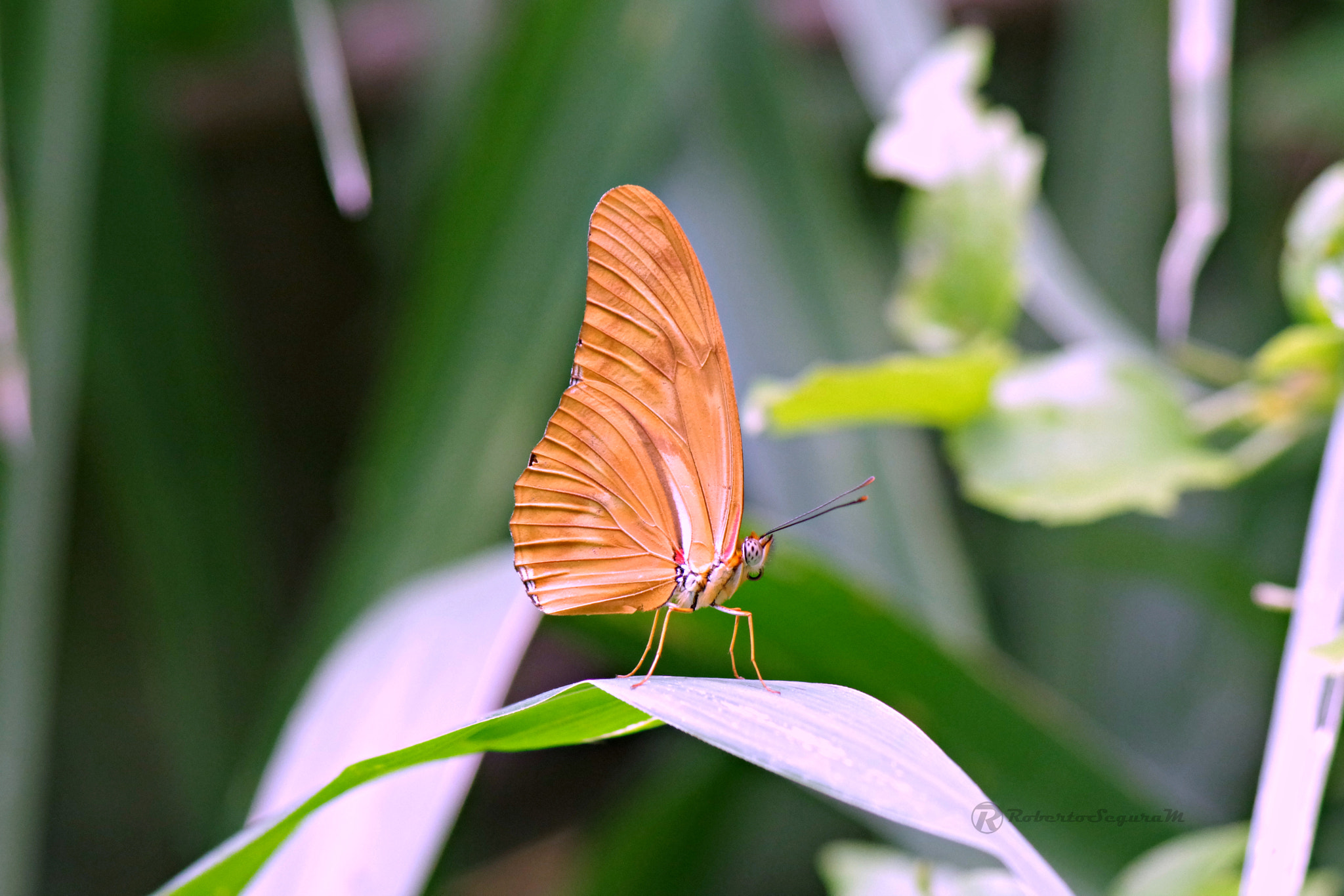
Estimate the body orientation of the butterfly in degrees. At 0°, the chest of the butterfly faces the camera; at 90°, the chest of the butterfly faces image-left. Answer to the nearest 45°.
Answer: approximately 270°
